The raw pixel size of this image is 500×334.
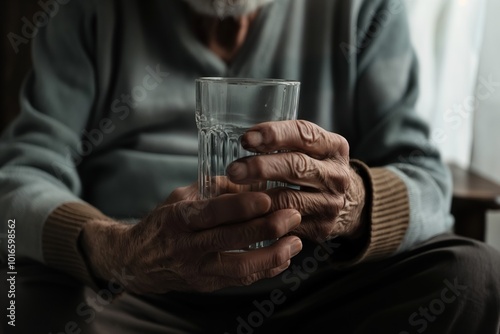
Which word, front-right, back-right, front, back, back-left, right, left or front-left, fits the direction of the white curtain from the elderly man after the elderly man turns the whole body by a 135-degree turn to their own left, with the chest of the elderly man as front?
front

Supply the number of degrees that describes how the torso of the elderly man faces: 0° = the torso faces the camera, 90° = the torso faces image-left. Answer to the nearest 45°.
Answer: approximately 0°

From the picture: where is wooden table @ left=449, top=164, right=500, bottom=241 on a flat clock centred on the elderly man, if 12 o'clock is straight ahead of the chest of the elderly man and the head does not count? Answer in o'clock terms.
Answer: The wooden table is roughly at 8 o'clock from the elderly man.
